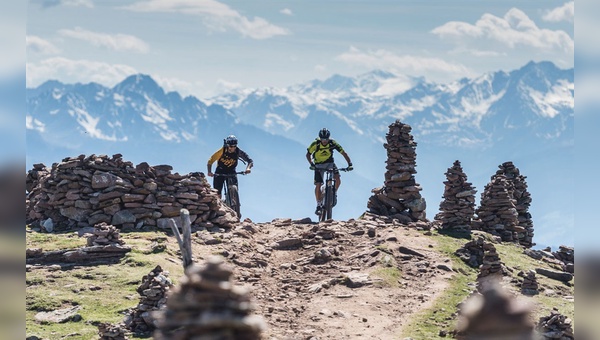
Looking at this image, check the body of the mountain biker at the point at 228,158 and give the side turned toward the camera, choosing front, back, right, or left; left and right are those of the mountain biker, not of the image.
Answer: front

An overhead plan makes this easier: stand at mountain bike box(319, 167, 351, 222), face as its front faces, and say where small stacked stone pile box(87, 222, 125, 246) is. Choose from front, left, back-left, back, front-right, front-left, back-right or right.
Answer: front-right

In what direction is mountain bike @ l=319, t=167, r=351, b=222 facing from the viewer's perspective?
toward the camera

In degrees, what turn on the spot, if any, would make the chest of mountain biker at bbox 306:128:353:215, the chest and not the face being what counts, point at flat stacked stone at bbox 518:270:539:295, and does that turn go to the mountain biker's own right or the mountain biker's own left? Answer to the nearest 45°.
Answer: approximately 45° to the mountain biker's own left

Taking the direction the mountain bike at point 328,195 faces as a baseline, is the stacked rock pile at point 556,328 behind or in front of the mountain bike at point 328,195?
in front

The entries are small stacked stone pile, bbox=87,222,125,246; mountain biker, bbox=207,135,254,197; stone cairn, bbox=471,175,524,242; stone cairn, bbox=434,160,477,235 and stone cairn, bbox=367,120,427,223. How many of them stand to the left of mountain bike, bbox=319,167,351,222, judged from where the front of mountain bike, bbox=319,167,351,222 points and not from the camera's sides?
3

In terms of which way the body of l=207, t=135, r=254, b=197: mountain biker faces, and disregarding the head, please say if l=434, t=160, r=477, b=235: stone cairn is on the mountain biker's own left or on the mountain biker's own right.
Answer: on the mountain biker's own left

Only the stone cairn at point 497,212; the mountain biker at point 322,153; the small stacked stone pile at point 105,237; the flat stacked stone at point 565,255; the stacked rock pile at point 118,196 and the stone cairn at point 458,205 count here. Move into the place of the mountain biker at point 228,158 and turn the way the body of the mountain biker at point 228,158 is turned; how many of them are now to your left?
4

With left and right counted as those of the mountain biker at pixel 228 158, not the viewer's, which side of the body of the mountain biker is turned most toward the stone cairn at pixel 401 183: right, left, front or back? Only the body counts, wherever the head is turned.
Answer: left

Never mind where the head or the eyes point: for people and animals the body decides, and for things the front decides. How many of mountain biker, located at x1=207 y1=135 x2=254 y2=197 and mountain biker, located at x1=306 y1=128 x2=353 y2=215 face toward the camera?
2

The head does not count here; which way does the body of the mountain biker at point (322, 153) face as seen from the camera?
toward the camera

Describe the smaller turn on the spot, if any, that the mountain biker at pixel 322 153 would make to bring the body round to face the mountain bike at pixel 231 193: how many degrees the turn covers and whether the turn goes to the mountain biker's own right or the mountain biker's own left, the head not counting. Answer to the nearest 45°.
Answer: approximately 90° to the mountain biker's own right

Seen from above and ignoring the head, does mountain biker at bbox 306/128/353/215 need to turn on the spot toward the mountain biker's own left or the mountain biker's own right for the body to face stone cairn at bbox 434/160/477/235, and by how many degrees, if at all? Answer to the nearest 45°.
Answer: approximately 90° to the mountain biker's own left

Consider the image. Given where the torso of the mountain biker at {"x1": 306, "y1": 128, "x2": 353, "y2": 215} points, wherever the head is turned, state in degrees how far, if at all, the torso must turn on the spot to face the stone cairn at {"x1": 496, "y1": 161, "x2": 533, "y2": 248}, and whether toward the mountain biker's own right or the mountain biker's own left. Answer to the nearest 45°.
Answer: approximately 135° to the mountain biker's own left
